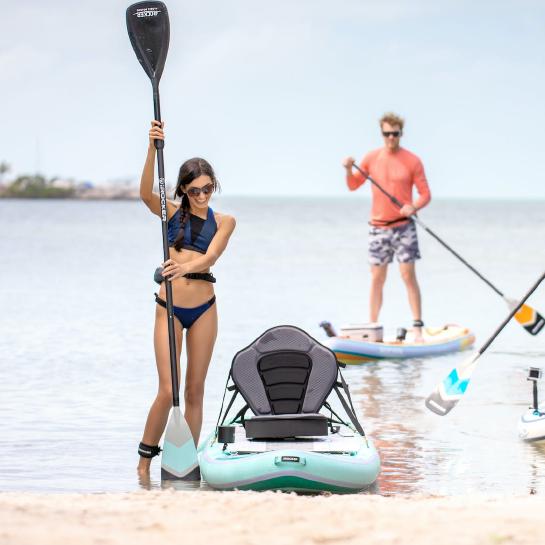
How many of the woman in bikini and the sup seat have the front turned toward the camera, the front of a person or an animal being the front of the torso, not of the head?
2

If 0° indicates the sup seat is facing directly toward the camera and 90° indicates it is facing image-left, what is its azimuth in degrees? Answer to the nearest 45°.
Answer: approximately 0°

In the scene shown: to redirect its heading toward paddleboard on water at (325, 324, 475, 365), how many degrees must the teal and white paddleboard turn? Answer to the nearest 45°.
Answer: approximately 180°

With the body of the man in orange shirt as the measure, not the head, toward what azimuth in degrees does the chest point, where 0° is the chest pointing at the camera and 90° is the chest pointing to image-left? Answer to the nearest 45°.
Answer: approximately 0°
